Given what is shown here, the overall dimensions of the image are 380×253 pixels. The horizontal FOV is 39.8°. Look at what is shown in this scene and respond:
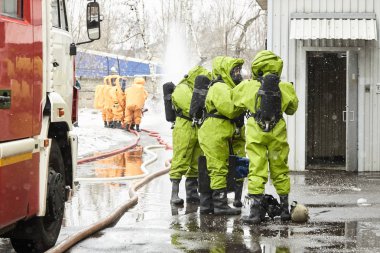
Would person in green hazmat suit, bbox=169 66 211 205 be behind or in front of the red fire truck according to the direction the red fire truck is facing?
in front

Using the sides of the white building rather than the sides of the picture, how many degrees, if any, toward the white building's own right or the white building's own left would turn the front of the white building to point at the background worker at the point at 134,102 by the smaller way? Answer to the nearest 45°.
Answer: approximately 135° to the white building's own right

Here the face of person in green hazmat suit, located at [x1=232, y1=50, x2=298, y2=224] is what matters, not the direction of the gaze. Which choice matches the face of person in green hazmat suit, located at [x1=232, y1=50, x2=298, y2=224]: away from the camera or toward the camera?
away from the camera

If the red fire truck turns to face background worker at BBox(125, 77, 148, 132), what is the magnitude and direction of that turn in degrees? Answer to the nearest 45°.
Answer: approximately 45° to its left

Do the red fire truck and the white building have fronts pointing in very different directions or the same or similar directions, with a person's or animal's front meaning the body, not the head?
very different directions

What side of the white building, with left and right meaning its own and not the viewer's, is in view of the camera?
front

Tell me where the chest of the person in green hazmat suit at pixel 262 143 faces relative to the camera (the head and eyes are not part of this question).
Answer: away from the camera

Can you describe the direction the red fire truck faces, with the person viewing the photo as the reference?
facing away from the viewer and to the right of the viewer
